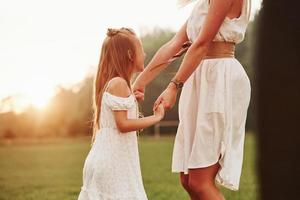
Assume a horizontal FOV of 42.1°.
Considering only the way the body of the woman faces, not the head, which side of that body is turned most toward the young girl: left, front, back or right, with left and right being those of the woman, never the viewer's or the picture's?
front

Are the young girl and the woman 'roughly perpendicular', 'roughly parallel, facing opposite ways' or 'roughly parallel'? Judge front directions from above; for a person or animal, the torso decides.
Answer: roughly parallel, facing opposite ways

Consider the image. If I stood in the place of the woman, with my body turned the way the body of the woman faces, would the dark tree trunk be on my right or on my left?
on my left

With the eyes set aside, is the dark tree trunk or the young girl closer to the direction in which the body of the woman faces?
the young girl

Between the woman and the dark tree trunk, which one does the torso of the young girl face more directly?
the woman

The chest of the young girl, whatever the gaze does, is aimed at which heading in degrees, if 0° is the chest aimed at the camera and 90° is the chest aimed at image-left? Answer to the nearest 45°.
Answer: approximately 270°

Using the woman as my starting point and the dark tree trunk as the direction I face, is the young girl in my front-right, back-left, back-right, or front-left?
back-right

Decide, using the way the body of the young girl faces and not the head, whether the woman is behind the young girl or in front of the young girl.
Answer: in front

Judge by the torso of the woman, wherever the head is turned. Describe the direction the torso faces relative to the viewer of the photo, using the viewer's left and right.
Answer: facing to the left of the viewer

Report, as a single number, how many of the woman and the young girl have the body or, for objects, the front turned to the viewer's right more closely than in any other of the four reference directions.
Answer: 1

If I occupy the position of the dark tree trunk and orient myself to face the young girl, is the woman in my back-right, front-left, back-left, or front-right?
front-right

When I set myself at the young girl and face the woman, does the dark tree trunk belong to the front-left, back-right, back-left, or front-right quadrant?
front-right
